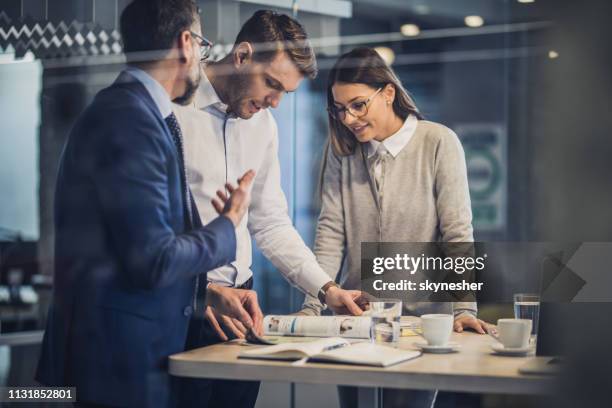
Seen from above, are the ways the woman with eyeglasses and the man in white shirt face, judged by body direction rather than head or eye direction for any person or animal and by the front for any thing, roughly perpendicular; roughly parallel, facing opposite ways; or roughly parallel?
roughly perpendicular

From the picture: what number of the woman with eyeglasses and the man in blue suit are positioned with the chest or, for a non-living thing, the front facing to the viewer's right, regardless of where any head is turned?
1

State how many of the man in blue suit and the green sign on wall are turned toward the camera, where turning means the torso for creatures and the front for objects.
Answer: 1

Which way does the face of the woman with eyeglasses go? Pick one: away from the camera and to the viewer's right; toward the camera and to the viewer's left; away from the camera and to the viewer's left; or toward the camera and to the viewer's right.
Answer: toward the camera and to the viewer's left

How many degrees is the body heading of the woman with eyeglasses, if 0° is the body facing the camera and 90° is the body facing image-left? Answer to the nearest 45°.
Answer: approximately 45°

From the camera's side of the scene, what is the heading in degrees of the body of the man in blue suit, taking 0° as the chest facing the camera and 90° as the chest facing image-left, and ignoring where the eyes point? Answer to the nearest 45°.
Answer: approximately 270°

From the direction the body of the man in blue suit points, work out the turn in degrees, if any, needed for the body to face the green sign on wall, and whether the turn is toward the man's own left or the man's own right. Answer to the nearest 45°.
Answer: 0° — they already face it

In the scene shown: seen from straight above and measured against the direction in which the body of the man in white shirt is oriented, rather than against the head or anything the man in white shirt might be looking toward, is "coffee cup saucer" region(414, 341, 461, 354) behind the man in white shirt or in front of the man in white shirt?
in front

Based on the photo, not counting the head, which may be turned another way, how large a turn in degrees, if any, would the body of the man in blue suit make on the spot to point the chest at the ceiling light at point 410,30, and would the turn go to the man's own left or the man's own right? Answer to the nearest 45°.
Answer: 0° — they already face it

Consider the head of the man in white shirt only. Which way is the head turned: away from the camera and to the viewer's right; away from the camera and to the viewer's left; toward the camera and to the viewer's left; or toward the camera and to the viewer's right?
toward the camera and to the viewer's right
